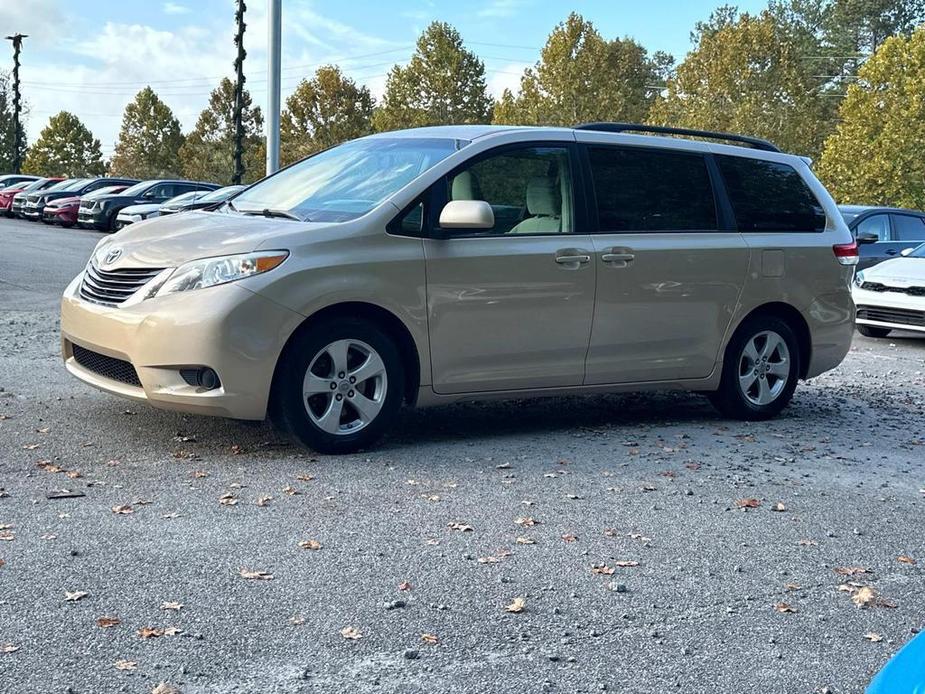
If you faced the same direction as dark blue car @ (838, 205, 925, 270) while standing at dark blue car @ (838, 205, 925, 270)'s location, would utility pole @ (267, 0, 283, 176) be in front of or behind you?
in front

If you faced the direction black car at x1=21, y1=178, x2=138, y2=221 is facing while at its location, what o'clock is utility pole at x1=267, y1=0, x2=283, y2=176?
The utility pole is roughly at 10 o'clock from the black car.

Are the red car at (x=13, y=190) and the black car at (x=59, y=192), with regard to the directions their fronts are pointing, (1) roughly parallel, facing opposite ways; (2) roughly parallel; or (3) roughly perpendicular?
roughly parallel

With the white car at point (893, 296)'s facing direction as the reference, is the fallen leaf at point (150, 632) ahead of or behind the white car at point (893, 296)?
ahead

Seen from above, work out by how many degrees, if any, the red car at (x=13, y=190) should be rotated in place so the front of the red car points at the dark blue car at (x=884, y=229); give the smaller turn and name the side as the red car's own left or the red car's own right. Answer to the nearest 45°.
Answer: approximately 45° to the red car's own left

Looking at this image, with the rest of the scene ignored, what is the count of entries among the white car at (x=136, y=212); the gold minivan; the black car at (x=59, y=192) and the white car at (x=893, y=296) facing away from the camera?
0

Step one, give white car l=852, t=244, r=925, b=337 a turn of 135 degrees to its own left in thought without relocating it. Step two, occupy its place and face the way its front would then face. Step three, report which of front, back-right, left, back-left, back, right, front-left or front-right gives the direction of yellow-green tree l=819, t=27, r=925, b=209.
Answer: left

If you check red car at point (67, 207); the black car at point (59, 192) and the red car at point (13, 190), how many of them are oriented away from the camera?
0

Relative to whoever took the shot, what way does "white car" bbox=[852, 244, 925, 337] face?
facing the viewer and to the left of the viewer

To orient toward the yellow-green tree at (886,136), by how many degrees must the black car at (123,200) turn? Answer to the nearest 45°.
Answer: approximately 135° to its left

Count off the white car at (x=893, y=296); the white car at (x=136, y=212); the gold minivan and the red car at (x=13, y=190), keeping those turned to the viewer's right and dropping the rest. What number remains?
0

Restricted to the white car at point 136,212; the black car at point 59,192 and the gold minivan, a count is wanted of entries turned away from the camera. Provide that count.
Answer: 0

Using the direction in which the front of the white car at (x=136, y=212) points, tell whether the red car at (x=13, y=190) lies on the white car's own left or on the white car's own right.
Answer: on the white car's own right

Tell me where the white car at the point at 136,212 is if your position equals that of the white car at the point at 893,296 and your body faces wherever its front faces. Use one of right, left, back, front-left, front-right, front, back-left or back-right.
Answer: right

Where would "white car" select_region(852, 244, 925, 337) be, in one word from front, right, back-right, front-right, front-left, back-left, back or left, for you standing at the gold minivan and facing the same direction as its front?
back
